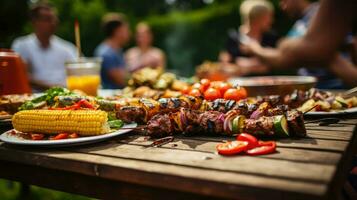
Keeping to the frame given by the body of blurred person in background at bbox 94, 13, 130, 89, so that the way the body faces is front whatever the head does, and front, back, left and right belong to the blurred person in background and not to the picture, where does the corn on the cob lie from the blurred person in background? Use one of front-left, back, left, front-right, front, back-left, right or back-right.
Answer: right

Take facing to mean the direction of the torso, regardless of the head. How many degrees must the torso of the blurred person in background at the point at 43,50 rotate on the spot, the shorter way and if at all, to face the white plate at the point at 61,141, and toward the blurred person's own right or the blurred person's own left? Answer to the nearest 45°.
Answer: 0° — they already face it

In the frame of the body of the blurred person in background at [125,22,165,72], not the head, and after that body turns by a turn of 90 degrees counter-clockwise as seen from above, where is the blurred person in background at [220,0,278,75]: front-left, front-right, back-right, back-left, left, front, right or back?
front-right

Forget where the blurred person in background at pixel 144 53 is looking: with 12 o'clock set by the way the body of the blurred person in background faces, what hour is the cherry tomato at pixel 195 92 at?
The cherry tomato is roughly at 12 o'clock from the blurred person in background.

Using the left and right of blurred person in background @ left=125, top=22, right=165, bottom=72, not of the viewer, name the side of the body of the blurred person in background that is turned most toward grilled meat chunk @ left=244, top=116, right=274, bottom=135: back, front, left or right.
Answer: front

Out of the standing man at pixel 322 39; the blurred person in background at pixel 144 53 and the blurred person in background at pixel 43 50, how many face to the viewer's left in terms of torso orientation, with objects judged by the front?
1

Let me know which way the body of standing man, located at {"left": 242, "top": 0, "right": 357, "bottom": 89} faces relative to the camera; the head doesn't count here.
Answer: to the viewer's left

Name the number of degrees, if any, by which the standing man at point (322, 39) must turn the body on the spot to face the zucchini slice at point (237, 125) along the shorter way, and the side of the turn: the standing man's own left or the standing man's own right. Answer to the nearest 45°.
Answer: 0° — they already face it

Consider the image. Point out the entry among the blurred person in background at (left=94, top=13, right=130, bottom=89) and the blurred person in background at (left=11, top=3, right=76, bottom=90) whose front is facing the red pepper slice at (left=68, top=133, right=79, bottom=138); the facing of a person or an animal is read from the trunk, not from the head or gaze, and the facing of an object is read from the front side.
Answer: the blurred person in background at (left=11, top=3, right=76, bottom=90)

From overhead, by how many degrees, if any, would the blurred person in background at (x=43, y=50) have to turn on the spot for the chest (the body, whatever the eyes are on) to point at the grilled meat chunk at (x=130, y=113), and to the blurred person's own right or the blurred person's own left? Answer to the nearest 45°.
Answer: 0° — they already face it
